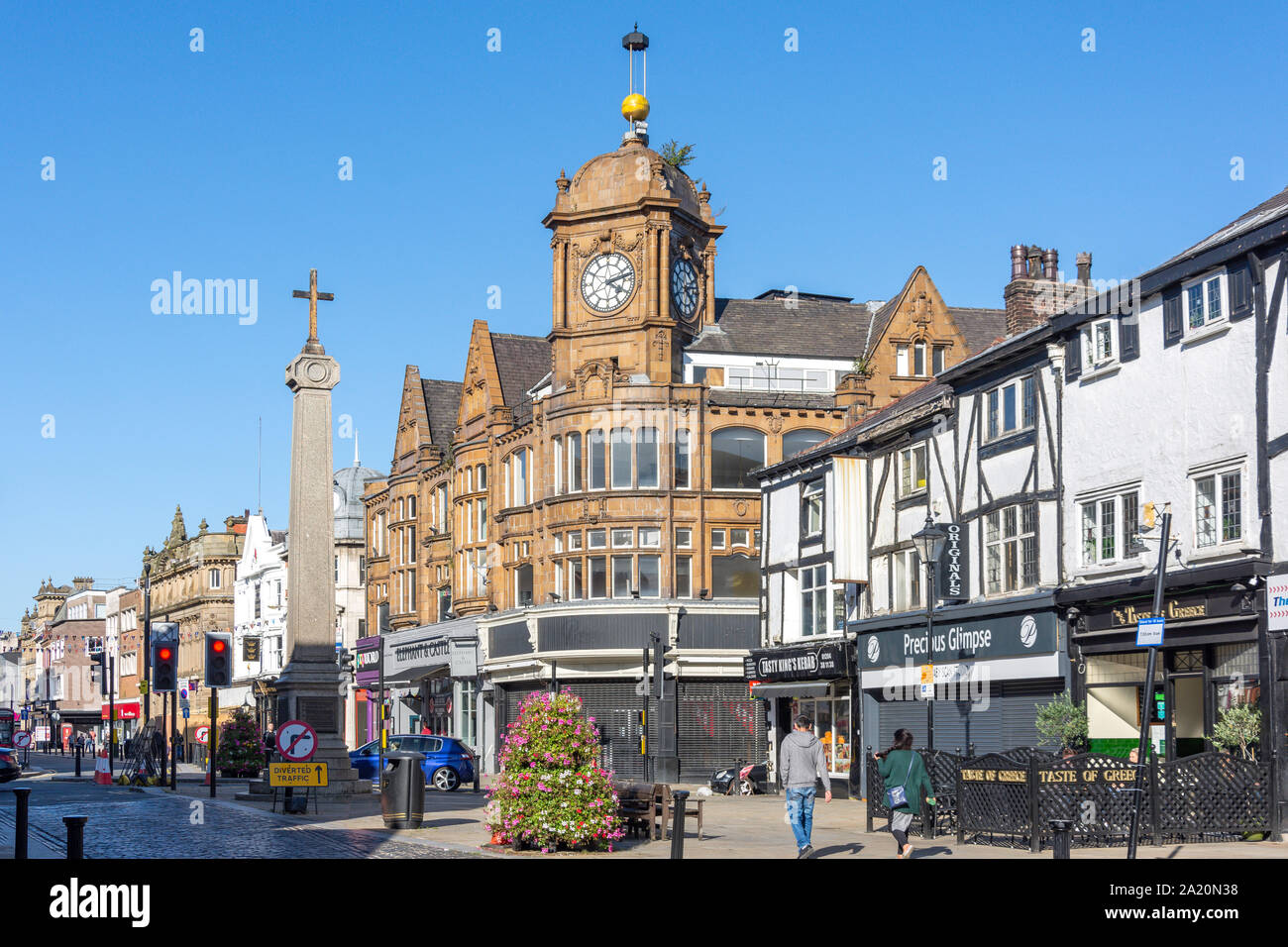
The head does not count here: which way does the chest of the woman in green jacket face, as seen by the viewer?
away from the camera

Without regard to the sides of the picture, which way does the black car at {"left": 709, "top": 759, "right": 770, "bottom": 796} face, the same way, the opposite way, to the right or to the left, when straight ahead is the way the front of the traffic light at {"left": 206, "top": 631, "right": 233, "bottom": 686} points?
to the right

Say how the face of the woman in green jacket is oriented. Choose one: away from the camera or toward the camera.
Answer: away from the camera

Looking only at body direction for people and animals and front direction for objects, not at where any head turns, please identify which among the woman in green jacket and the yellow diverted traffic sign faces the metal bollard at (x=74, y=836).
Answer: the yellow diverted traffic sign

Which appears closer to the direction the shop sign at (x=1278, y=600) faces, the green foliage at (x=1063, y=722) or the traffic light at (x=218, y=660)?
the traffic light

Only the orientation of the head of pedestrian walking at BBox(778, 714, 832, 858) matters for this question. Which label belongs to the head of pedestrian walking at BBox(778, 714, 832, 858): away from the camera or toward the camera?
away from the camera

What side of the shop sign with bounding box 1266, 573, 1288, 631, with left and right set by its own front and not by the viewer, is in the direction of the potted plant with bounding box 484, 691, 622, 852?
front

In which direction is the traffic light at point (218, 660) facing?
toward the camera

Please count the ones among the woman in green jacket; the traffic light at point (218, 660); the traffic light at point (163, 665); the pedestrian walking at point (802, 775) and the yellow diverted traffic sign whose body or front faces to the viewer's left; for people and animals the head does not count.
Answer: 0

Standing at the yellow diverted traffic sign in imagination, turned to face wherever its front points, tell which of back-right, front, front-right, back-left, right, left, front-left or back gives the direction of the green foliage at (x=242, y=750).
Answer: back

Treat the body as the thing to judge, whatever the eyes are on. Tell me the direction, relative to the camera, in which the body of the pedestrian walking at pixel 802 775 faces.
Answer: away from the camera

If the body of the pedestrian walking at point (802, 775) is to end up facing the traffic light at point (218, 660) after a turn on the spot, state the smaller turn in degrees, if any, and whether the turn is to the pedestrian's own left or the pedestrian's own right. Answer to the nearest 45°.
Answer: approximately 45° to the pedestrian's own left

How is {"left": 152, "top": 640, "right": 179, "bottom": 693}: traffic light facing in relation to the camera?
toward the camera

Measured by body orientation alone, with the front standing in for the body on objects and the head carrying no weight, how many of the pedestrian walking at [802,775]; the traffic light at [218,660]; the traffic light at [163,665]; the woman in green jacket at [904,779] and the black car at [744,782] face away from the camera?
2

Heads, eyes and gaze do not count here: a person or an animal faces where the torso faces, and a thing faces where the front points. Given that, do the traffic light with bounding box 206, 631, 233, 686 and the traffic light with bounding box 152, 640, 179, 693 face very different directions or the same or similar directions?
same or similar directions

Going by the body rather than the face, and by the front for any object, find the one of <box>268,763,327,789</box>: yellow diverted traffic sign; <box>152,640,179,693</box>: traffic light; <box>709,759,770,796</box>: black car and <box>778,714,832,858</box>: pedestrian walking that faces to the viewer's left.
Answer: the black car

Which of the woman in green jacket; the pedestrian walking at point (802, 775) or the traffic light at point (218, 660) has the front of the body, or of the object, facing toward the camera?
the traffic light
